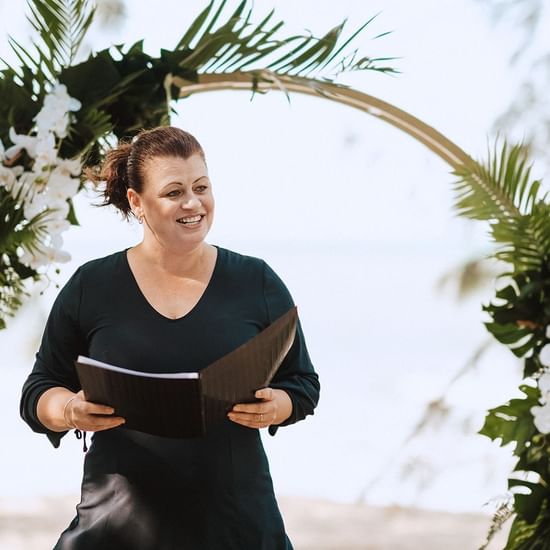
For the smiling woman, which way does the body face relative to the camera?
toward the camera

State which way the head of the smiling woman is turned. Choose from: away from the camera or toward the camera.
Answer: toward the camera
